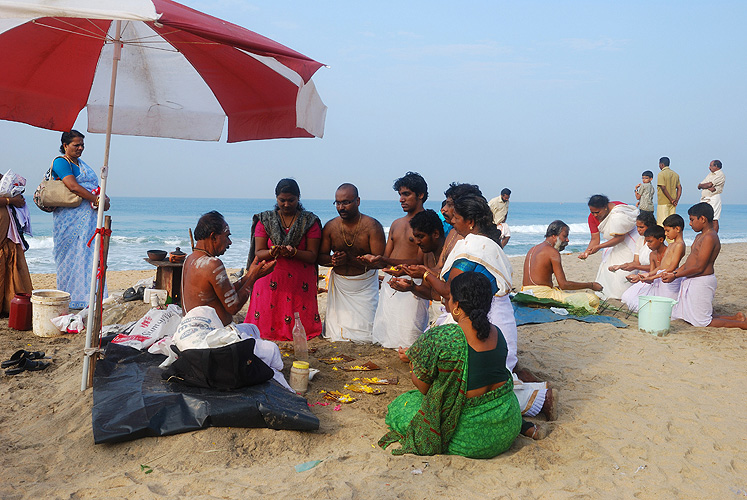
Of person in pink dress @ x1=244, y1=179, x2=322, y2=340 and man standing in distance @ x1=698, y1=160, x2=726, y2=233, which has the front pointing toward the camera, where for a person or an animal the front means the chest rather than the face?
the person in pink dress

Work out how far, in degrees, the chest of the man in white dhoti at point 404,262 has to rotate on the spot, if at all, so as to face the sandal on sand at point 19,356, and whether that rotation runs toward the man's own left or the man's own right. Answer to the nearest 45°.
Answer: approximately 45° to the man's own right

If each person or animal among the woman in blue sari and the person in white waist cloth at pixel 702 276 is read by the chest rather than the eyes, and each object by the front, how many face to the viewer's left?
1

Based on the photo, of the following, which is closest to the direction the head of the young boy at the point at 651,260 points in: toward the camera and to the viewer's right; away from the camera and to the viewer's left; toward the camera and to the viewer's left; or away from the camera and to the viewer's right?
toward the camera and to the viewer's left

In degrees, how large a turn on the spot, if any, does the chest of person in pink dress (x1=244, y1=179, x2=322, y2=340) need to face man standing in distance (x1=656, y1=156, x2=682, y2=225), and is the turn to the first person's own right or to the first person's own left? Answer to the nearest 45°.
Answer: approximately 135° to the first person's own left

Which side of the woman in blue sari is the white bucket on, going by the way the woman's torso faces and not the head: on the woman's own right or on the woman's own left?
on the woman's own right

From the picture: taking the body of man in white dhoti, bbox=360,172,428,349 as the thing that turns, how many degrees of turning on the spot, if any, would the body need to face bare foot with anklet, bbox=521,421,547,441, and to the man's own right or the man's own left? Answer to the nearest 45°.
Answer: approximately 90° to the man's own left

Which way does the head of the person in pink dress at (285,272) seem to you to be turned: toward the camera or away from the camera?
toward the camera

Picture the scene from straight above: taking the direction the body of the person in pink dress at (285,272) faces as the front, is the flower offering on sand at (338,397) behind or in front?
in front

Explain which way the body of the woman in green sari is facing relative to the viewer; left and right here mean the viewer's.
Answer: facing away from the viewer and to the left of the viewer

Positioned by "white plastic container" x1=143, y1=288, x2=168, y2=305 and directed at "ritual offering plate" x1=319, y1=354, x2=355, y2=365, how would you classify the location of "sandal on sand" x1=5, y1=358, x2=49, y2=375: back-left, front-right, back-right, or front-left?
front-right

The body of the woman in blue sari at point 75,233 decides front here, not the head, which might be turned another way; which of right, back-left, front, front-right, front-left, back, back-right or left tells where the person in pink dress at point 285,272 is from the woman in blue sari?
front

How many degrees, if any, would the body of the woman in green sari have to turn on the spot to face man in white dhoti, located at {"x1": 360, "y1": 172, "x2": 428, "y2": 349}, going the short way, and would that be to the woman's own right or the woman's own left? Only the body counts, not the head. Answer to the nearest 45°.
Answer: approximately 45° to the woman's own right
